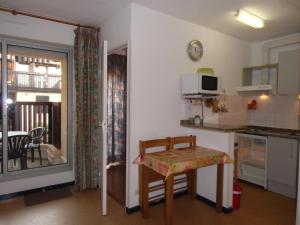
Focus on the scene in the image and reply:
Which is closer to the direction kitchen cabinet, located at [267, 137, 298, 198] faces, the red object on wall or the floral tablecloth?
the floral tablecloth

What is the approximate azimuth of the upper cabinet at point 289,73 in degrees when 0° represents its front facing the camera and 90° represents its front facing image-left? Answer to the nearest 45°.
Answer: approximately 45°

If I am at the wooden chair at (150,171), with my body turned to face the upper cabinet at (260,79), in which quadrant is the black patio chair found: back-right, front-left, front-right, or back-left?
back-left

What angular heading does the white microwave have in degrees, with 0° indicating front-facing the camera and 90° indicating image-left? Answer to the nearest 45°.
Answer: approximately 315°

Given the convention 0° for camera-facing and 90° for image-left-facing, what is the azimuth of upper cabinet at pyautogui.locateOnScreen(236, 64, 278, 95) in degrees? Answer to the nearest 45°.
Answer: approximately 45°
